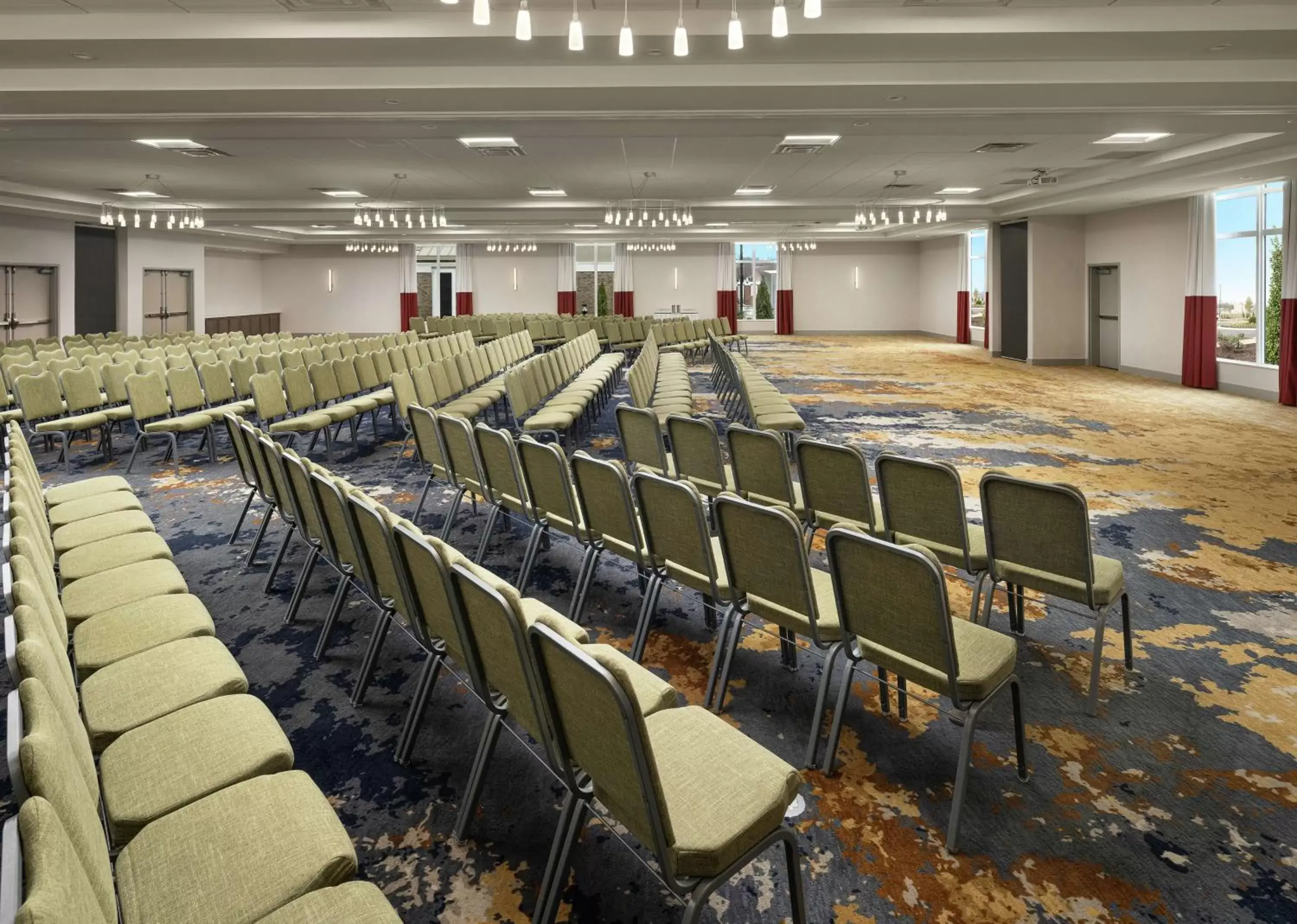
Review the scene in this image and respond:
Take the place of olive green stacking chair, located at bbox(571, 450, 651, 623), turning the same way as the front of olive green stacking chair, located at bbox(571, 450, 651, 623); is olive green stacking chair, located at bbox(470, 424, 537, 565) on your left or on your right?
on your left

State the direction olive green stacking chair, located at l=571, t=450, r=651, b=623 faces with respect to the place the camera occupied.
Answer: facing away from the viewer and to the right of the viewer

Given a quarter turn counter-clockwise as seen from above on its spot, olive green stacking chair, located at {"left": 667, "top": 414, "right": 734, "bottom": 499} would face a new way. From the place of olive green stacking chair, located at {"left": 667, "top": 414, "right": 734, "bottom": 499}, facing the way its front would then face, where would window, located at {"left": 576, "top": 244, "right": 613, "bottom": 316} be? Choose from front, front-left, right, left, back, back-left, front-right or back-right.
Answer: front-right

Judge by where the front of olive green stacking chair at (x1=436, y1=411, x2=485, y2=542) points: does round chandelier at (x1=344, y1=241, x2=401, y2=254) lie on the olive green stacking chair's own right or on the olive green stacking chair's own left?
on the olive green stacking chair's own left

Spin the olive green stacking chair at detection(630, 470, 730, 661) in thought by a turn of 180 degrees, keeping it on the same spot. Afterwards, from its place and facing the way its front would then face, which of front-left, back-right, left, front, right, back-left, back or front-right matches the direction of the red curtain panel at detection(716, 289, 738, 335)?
back-right

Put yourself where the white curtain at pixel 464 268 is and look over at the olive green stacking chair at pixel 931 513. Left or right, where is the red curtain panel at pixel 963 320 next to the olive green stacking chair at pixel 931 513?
left

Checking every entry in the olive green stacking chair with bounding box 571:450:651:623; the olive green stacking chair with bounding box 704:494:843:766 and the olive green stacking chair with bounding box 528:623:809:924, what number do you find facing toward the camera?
0

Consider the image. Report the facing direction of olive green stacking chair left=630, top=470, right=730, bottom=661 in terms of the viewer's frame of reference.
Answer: facing away from the viewer and to the right of the viewer

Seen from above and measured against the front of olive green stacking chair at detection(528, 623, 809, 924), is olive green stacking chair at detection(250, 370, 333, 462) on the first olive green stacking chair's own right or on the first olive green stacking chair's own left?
on the first olive green stacking chair's own left

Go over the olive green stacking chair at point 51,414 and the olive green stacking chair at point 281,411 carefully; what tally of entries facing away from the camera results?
0

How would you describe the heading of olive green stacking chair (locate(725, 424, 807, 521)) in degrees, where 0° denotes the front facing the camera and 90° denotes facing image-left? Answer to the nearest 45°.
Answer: approximately 225°

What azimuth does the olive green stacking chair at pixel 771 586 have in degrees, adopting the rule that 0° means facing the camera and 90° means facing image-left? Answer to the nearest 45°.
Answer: approximately 225°

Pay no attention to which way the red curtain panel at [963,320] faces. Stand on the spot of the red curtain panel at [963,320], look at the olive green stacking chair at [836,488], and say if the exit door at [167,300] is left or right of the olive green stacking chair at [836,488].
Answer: right
